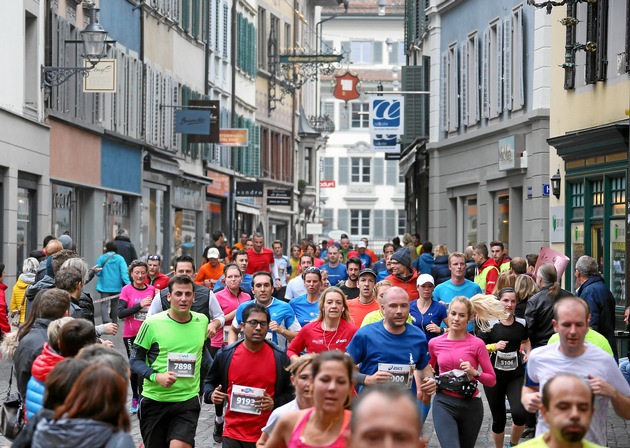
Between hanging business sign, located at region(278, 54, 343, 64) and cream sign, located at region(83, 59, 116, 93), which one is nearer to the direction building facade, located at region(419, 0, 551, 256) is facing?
the cream sign

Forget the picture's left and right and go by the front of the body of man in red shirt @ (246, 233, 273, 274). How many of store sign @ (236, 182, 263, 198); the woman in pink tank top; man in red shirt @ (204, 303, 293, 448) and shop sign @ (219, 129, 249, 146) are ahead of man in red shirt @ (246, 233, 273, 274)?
2

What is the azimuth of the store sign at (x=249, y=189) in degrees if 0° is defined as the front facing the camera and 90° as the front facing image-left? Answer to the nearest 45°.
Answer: approximately 0°

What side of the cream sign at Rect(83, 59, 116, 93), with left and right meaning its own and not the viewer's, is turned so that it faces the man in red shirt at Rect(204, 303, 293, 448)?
front

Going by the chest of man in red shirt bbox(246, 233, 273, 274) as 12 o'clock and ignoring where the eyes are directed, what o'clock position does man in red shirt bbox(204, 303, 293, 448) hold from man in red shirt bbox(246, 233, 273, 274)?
man in red shirt bbox(204, 303, 293, 448) is roughly at 12 o'clock from man in red shirt bbox(246, 233, 273, 274).

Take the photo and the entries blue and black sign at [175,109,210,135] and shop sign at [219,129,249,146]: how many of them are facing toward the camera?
2
